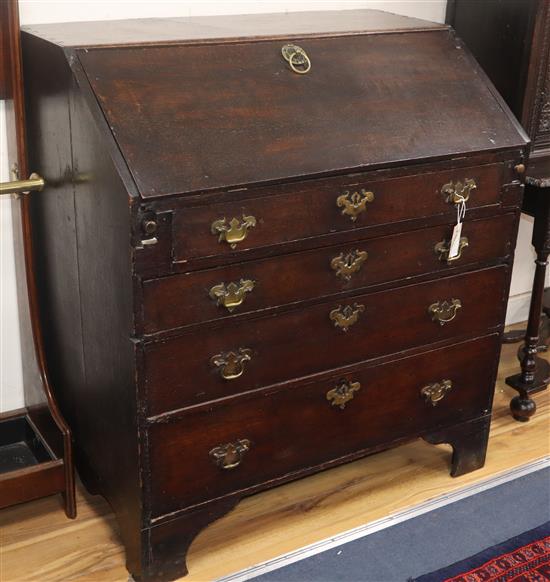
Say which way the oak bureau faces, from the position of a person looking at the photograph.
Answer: facing the viewer and to the right of the viewer
